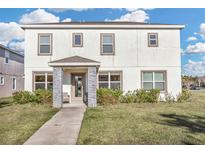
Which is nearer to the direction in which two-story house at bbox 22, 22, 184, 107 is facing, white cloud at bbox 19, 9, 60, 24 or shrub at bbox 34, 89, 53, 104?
the shrub

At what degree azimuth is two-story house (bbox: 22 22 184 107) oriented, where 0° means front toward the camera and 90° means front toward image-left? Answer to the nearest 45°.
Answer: approximately 0°

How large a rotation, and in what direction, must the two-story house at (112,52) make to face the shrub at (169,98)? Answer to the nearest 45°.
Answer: approximately 90° to its left

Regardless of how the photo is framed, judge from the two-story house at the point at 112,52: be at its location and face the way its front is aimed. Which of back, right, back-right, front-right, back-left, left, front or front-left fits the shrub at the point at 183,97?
left

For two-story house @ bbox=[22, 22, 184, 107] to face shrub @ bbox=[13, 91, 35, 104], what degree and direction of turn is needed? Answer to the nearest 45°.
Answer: approximately 90° to its right

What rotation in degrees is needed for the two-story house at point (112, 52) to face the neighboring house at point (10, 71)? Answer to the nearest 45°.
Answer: approximately 135° to its right

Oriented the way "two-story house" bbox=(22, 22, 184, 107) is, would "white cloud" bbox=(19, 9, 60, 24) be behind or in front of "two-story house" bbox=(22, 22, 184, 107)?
behind

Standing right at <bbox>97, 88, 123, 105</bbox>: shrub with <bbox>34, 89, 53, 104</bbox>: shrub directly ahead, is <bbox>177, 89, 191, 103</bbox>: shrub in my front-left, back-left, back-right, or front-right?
back-right
